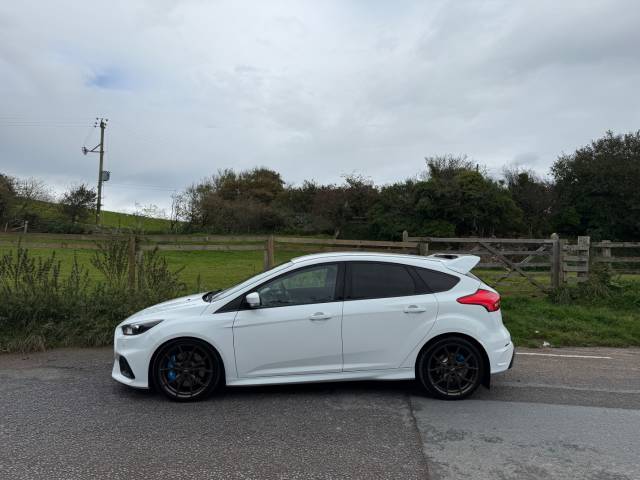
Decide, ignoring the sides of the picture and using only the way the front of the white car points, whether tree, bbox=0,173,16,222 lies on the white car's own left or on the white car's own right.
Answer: on the white car's own right

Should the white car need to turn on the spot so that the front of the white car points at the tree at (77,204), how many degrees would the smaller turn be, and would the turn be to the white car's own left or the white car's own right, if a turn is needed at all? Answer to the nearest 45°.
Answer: approximately 45° to the white car's own right

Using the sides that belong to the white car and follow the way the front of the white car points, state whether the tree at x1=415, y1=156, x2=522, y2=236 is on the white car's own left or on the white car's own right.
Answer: on the white car's own right

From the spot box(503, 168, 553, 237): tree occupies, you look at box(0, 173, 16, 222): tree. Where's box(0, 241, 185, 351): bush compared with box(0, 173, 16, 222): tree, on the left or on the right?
left

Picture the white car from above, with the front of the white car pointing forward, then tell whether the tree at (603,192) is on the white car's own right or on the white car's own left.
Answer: on the white car's own right

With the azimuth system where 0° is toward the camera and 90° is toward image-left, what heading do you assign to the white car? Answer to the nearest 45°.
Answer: approximately 90°

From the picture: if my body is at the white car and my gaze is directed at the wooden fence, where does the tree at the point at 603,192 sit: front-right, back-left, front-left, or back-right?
front-right

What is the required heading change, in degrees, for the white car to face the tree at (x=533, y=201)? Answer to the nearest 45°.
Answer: approximately 135° to its right

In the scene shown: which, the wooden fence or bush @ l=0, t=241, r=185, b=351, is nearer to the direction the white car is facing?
the bush

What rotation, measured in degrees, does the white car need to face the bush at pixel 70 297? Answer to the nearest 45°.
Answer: approximately 45° to its right

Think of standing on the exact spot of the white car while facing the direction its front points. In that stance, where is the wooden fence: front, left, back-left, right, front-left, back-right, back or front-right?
right
